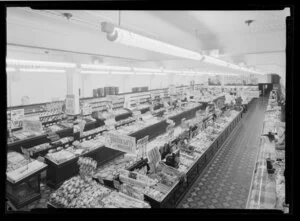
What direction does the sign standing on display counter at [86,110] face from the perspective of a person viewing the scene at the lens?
facing the viewer

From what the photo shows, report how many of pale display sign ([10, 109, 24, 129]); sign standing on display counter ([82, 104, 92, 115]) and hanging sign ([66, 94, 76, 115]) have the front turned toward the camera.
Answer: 3

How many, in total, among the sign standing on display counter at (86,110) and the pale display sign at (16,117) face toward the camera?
2

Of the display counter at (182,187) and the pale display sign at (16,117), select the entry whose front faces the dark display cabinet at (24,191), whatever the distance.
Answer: the pale display sign

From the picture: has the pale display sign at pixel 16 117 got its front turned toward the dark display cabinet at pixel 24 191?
yes

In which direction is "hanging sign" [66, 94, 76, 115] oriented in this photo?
toward the camera

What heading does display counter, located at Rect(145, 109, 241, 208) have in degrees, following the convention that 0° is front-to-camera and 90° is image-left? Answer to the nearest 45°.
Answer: approximately 315°

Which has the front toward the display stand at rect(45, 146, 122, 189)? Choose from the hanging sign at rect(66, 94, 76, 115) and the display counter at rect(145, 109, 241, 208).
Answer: the hanging sign

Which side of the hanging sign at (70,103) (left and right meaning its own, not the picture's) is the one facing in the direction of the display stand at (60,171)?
front

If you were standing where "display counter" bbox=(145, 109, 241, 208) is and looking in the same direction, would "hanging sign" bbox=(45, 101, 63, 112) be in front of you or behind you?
behind
